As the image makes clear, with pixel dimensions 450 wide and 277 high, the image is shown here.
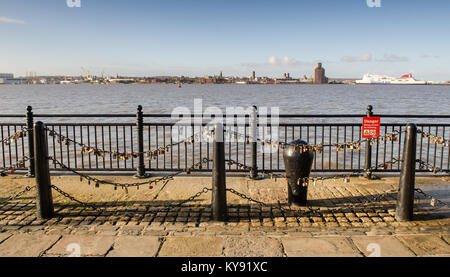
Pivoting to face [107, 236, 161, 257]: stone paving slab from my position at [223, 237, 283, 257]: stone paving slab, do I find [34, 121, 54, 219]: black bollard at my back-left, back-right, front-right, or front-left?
front-right

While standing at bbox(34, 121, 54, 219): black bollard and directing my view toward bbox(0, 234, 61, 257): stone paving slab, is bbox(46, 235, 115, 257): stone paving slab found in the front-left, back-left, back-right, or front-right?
front-left

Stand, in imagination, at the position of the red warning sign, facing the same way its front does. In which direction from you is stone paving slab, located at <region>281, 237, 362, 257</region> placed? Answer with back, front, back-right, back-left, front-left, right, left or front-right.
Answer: front

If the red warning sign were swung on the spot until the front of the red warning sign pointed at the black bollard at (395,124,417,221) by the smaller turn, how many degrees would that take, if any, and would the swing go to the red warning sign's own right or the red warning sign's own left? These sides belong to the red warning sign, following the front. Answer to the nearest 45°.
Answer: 0° — it already faces it

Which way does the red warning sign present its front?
toward the camera

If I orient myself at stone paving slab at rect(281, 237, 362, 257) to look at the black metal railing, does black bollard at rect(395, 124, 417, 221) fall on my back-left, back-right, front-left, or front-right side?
front-right

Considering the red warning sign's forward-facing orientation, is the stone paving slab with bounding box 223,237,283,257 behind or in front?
in front

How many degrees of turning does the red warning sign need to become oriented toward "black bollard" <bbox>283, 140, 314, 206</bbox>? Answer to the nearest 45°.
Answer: approximately 45° to its right

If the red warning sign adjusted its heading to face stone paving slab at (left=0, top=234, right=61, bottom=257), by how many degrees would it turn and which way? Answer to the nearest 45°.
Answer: approximately 45° to its right

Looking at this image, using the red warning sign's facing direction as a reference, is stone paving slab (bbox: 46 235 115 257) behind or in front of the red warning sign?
in front

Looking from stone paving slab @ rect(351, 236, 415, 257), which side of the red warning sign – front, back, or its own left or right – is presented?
front

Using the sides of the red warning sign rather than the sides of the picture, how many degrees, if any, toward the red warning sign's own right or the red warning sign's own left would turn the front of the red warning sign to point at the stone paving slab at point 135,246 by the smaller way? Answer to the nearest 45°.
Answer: approximately 45° to the red warning sign's own right

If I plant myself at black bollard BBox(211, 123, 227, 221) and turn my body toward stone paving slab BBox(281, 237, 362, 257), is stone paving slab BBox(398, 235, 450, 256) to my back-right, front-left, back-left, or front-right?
front-left

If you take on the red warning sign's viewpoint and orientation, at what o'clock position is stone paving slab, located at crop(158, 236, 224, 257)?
The stone paving slab is roughly at 1 o'clock from the red warning sign.
